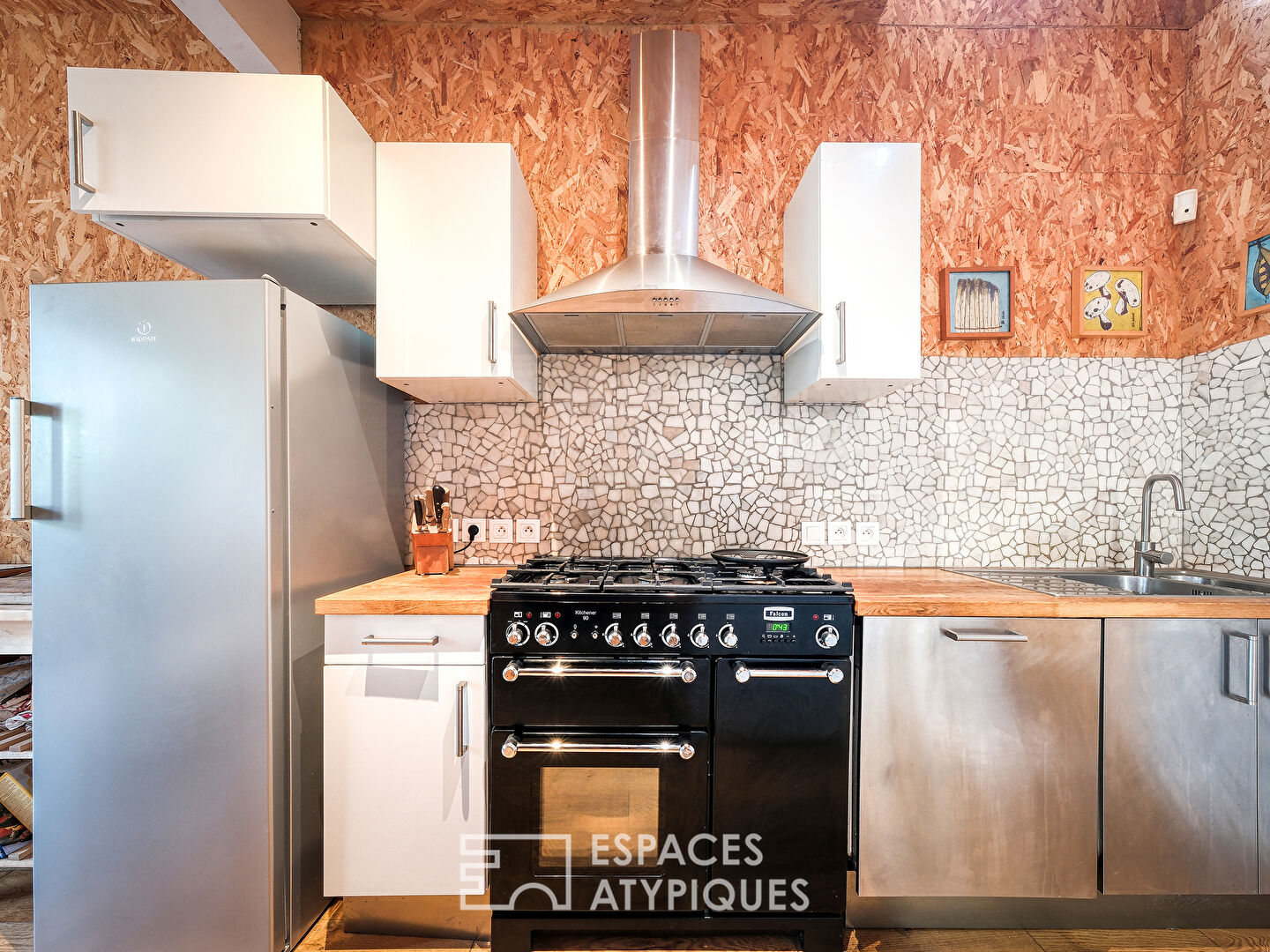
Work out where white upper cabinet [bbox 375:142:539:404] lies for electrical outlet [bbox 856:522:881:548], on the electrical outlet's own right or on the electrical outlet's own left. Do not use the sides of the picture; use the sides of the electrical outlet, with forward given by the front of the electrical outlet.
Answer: on the electrical outlet's own right

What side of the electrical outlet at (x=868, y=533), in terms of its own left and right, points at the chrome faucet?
left

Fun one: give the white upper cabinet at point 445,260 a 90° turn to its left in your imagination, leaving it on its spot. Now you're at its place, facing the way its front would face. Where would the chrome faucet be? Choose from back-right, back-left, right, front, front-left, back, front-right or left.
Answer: front

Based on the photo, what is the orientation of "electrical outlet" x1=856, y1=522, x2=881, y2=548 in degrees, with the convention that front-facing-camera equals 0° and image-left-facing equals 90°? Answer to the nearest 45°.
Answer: approximately 0°

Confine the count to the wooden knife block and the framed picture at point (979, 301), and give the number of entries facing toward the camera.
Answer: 2
